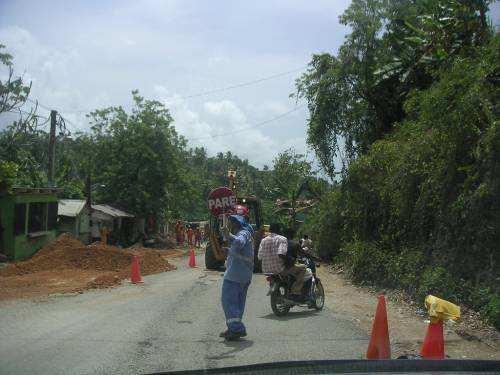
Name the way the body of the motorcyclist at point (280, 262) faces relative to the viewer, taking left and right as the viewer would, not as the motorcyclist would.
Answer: facing away from the viewer and to the right of the viewer

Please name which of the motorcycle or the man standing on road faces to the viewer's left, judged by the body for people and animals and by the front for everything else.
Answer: the man standing on road

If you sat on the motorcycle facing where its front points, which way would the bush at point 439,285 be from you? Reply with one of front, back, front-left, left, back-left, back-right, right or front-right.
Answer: front-right

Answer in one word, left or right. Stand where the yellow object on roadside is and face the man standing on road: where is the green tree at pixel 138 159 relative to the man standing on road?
right

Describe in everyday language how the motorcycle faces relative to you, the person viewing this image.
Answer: facing away from the viewer and to the right of the viewer

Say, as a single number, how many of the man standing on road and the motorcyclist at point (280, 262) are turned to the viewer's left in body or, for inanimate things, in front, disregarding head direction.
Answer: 1

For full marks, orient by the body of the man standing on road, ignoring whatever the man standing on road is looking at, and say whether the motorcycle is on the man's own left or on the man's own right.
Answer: on the man's own right

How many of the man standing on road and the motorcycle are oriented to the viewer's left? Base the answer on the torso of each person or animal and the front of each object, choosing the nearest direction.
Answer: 1

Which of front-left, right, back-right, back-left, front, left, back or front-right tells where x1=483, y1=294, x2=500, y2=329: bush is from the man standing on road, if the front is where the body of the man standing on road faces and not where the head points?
back

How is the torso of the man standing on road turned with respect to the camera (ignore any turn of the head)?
to the viewer's left

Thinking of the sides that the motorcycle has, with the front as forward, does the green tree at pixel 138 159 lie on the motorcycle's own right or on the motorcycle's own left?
on the motorcycle's own left

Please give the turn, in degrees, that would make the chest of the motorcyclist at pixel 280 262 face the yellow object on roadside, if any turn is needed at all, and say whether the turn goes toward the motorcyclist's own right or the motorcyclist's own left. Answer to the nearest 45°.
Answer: approximately 90° to the motorcyclist's own right
